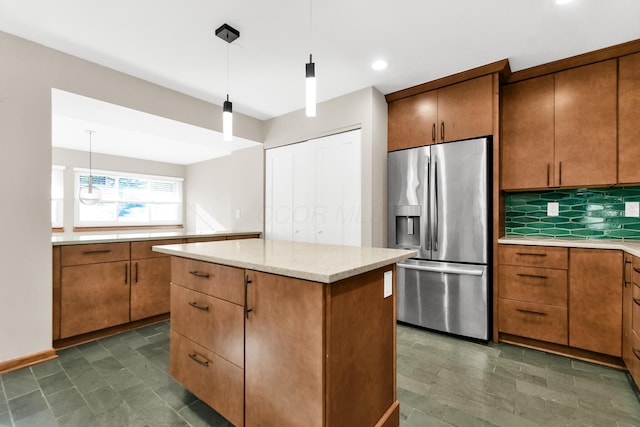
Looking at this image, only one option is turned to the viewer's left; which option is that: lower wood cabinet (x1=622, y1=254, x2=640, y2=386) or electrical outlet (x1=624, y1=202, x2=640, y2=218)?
the lower wood cabinet

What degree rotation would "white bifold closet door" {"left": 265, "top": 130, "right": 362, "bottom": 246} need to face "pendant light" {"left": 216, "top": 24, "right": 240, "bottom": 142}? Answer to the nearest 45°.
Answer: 0° — it already faces it

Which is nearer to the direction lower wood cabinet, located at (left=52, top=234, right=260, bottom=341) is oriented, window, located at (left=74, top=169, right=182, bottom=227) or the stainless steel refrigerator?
the stainless steel refrigerator

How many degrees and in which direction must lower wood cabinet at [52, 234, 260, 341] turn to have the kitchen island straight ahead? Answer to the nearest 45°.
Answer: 0° — it already faces it

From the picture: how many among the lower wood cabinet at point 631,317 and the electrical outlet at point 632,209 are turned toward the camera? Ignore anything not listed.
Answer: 1

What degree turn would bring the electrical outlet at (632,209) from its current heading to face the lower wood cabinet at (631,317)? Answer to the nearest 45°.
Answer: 0° — it already faces it

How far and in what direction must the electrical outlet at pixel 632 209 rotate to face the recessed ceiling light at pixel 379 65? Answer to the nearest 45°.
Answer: approximately 45° to its right

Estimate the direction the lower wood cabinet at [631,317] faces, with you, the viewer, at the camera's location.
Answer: facing to the left of the viewer

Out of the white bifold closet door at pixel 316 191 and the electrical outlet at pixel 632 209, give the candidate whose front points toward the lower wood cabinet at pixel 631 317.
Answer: the electrical outlet
